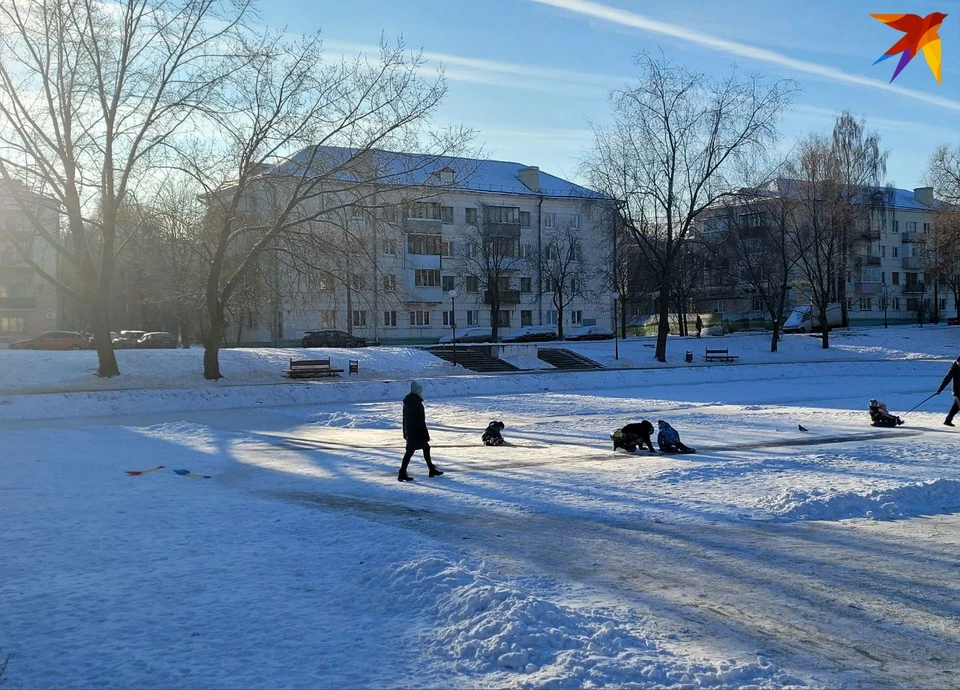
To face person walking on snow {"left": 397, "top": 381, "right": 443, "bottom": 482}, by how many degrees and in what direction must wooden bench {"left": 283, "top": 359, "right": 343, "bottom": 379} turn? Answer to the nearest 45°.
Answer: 0° — it already faces them

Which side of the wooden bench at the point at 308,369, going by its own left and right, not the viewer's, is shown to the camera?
front
